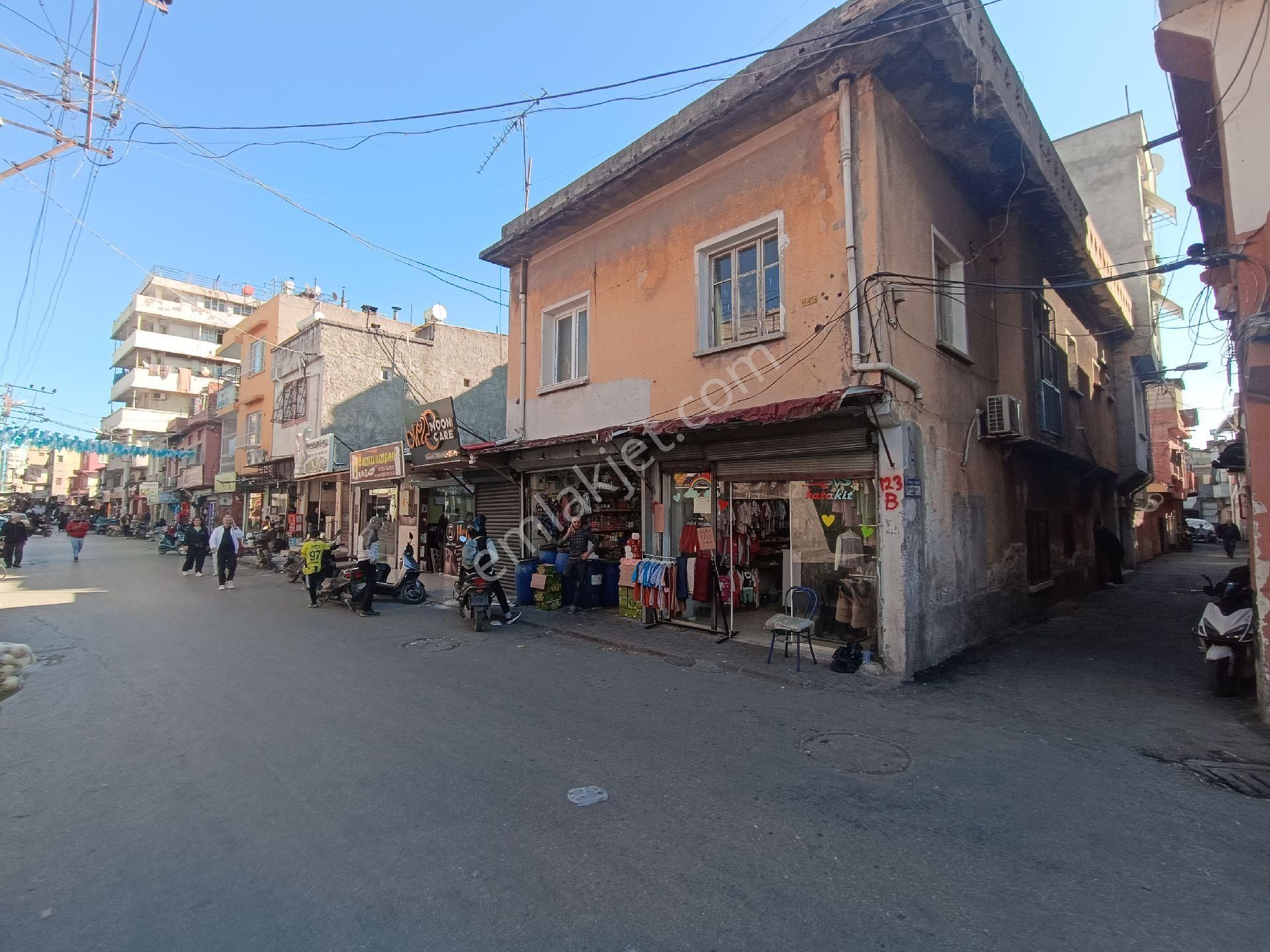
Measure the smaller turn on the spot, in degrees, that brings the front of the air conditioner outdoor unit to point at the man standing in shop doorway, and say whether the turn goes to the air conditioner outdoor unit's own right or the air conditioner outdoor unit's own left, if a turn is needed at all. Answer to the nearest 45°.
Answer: approximately 135° to the air conditioner outdoor unit's own right

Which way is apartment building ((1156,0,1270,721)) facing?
to the viewer's left

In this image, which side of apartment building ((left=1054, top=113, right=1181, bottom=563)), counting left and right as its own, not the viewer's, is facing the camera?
right

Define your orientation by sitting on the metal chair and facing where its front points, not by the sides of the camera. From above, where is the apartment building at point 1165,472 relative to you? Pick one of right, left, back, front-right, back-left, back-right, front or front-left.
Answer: back

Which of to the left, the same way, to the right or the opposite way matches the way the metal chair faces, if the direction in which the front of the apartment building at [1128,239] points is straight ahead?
to the right

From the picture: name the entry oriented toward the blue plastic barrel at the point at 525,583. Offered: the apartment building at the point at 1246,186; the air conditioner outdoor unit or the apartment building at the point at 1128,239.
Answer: the apartment building at the point at 1246,186

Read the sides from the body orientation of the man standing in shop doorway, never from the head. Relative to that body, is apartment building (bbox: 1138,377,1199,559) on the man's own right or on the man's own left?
on the man's own left

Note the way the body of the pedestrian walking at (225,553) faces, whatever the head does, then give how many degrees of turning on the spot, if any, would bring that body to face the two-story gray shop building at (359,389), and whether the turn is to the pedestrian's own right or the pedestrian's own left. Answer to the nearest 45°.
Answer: approximately 135° to the pedestrian's own left
